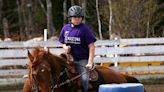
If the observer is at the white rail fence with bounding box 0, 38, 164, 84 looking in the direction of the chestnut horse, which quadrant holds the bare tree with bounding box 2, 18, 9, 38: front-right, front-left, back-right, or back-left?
back-right

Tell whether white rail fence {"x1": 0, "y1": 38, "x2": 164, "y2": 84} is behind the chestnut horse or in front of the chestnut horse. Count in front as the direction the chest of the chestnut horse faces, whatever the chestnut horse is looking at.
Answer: behind

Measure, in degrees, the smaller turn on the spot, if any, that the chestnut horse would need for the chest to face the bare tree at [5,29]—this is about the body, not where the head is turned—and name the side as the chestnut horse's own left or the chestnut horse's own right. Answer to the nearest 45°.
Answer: approximately 135° to the chestnut horse's own right

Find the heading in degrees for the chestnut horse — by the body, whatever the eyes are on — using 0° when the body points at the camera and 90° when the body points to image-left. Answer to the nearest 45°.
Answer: approximately 45°
